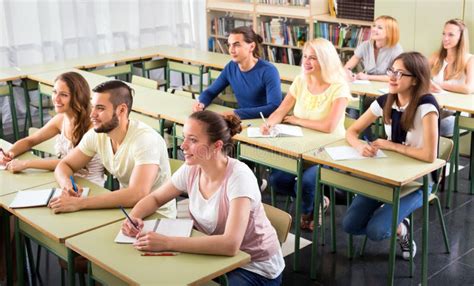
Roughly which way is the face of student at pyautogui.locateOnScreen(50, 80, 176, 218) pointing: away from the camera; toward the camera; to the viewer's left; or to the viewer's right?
to the viewer's left

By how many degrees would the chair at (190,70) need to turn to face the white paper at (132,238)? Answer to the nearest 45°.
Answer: approximately 45° to its left

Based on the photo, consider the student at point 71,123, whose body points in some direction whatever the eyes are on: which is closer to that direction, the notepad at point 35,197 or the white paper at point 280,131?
the notepad

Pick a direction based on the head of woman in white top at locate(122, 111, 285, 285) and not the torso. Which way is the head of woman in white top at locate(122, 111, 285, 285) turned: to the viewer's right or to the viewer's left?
to the viewer's left

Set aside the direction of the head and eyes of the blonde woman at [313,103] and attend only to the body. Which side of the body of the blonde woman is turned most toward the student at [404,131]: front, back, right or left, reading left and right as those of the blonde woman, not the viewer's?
left

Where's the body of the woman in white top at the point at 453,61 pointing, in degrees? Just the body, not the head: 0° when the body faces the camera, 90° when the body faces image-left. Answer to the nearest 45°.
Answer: approximately 45°

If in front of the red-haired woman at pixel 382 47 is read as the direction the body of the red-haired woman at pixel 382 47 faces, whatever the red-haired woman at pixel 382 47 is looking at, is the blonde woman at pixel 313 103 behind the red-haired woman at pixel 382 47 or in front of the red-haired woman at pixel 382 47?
in front

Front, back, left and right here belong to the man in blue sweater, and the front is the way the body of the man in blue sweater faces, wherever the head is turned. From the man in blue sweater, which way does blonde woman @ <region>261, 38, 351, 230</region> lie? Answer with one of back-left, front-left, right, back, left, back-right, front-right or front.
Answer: left

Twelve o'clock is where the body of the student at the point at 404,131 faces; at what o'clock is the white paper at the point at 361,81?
The white paper is roughly at 4 o'clock from the student.

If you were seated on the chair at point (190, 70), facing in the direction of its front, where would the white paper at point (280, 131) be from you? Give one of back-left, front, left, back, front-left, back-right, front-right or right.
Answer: front-left

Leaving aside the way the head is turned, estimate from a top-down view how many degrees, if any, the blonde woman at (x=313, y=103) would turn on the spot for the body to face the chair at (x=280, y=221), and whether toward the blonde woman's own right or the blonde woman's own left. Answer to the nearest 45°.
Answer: approximately 45° to the blonde woman's own left

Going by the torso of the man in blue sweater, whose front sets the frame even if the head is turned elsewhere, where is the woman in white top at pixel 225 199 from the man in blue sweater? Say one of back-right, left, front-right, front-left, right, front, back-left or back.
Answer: front-left

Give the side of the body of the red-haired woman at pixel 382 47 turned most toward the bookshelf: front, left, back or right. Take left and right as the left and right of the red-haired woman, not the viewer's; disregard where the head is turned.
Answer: right

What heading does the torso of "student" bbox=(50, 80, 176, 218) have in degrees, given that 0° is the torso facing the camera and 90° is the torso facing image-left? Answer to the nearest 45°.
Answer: approximately 45°

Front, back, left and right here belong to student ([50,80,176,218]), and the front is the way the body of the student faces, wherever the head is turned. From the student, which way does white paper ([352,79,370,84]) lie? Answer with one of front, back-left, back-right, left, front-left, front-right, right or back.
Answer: back

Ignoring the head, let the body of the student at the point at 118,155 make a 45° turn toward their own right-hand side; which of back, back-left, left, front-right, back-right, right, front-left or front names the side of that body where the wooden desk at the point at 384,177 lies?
back
